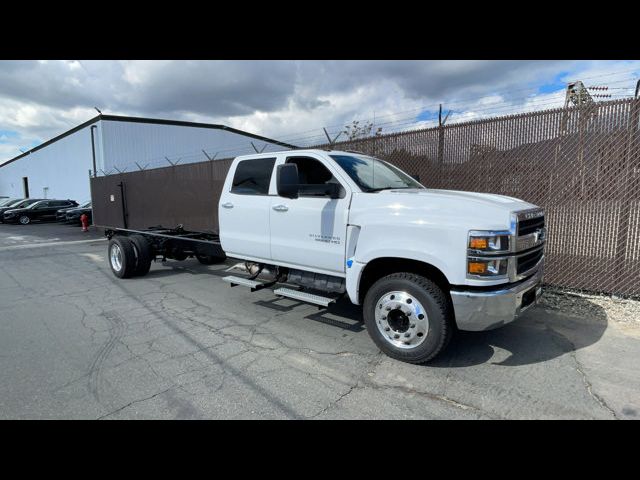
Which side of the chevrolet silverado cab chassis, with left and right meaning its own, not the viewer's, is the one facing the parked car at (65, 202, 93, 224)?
back

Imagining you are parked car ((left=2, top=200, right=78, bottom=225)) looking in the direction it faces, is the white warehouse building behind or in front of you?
behind

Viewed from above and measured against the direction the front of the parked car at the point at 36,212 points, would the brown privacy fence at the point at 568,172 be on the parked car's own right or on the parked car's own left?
on the parked car's own left

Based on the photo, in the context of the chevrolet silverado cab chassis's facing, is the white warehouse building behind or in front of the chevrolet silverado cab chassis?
behind

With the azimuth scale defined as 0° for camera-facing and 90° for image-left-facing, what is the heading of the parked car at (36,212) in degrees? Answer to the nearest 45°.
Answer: approximately 45°
